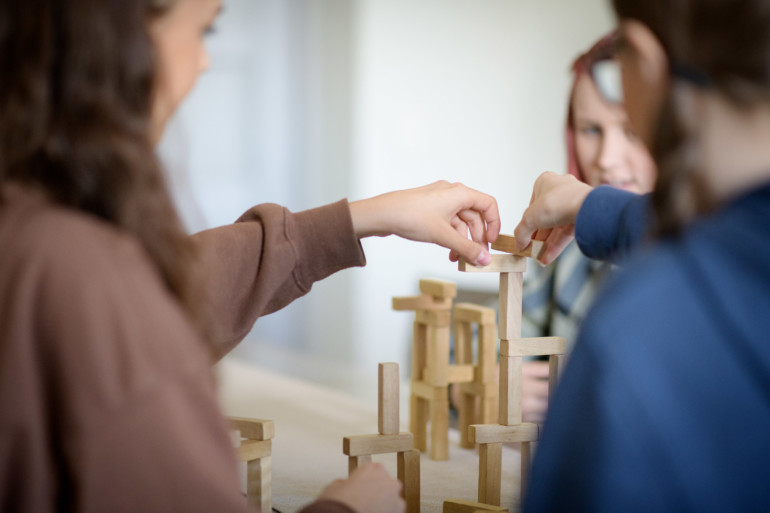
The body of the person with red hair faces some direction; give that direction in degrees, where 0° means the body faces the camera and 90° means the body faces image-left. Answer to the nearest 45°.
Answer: approximately 0°

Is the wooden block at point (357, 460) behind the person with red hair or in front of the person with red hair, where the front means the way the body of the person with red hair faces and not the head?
in front

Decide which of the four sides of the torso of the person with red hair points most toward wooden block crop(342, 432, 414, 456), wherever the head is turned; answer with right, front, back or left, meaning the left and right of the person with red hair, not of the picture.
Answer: front
